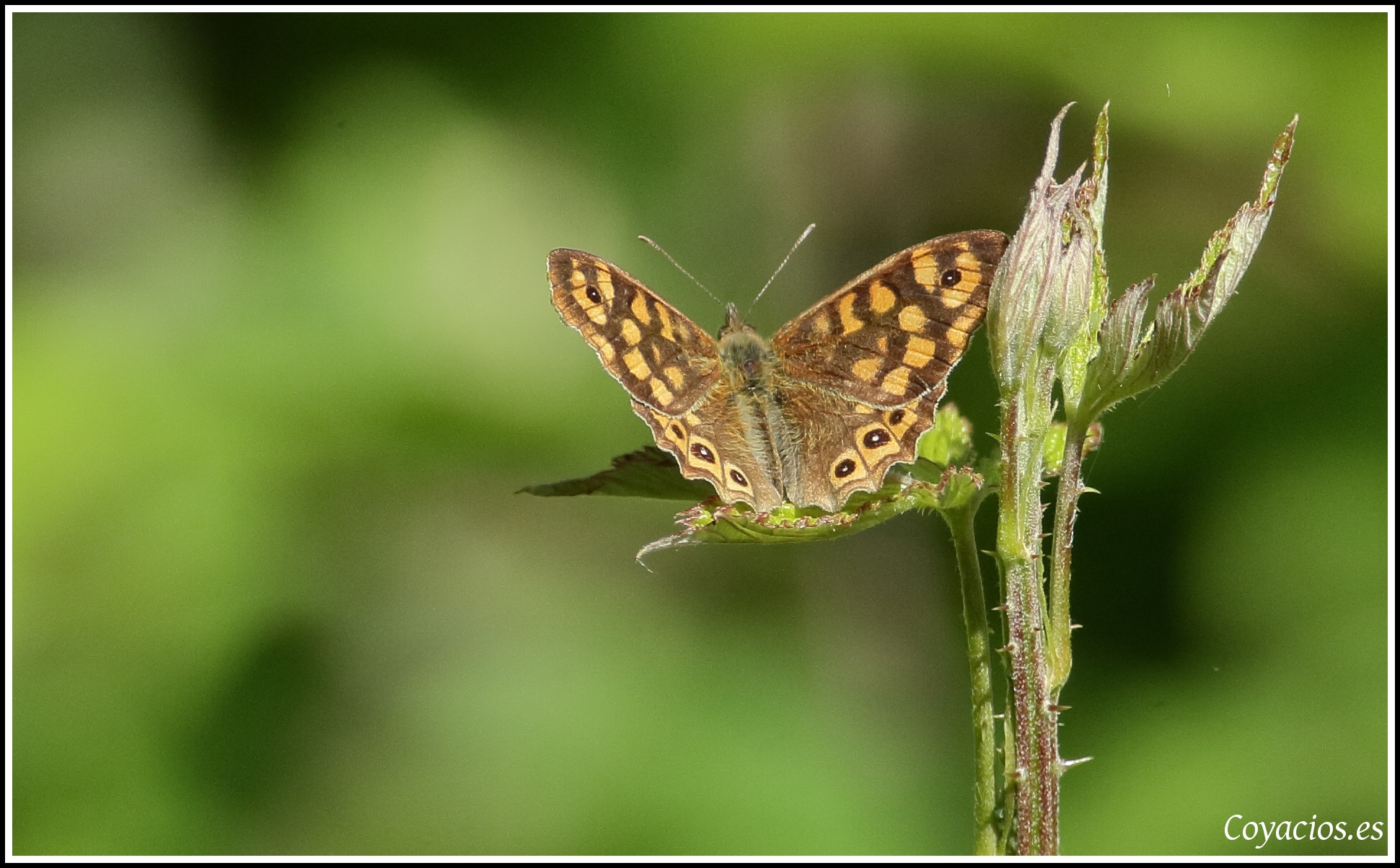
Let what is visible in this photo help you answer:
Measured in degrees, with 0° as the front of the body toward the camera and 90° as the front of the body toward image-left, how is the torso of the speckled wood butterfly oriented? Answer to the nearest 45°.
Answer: approximately 180°
